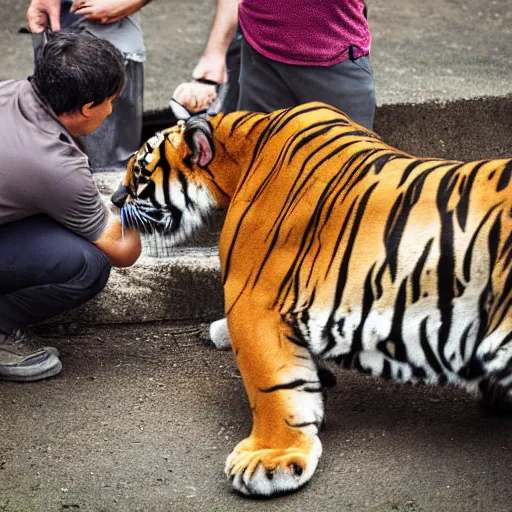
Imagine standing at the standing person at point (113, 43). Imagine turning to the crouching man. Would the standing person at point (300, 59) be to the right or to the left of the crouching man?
left

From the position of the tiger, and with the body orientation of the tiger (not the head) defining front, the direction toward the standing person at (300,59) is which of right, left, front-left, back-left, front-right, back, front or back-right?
right

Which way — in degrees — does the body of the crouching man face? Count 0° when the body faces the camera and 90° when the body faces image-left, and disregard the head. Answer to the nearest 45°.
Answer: approximately 270°

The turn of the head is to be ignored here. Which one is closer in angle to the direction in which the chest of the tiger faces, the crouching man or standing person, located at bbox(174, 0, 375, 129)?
the crouching man

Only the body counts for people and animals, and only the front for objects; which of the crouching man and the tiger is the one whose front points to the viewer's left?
the tiger

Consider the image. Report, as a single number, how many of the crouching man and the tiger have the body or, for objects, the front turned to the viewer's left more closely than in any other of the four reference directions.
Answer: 1

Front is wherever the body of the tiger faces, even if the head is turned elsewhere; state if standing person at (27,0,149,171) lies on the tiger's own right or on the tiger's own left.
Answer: on the tiger's own right

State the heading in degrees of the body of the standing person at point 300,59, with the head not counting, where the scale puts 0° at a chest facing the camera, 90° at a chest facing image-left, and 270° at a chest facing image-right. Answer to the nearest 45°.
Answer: approximately 45°

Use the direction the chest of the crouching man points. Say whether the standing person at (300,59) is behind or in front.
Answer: in front

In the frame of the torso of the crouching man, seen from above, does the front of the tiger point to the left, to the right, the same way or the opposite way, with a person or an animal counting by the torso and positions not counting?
the opposite way

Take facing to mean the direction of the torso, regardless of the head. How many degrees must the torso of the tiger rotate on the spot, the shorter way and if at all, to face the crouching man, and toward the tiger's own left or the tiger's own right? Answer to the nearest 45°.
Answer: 0° — it already faces them

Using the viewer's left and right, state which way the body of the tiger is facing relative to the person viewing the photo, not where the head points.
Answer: facing to the left of the viewer
